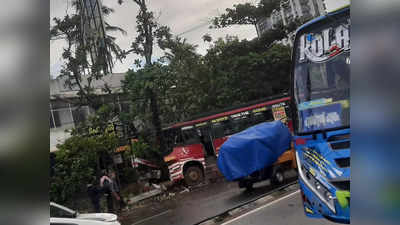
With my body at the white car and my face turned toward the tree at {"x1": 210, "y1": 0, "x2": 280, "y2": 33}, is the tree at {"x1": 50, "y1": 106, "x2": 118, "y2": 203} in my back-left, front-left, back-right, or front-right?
front-left

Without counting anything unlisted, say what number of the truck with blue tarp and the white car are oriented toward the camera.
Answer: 0

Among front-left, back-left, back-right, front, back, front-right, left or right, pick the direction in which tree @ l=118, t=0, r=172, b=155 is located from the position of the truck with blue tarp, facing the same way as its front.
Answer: left

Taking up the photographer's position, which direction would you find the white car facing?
facing to the right of the viewer

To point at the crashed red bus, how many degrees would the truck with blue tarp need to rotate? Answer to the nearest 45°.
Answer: approximately 45° to its left

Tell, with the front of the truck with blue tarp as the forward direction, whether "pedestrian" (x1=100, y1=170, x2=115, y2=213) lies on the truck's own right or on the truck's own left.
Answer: on the truck's own left

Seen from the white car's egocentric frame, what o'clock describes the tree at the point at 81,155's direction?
The tree is roughly at 9 o'clock from the white car.

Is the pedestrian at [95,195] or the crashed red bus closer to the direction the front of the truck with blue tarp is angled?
the crashed red bus
